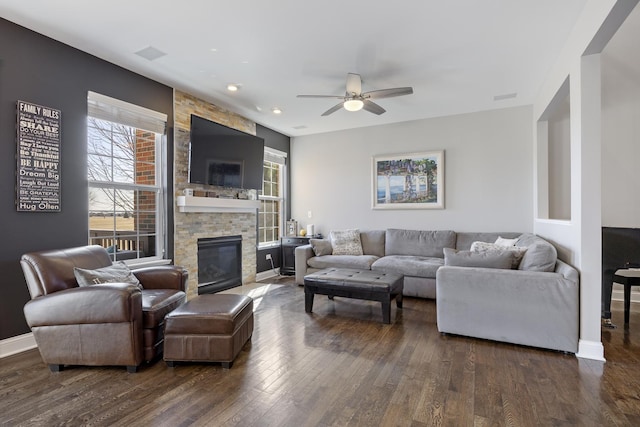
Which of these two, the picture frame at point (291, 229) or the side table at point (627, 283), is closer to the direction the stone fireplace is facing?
the side table

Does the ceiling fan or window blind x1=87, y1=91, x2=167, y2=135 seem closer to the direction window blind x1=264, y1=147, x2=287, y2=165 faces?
the ceiling fan

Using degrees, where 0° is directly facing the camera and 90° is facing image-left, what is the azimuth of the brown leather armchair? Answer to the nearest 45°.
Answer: approximately 315°

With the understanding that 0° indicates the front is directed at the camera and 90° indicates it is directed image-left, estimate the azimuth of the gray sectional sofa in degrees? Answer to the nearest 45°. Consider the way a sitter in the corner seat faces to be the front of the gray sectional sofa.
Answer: approximately 45°

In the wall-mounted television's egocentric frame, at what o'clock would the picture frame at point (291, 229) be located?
The picture frame is roughly at 9 o'clock from the wall-mounted television.

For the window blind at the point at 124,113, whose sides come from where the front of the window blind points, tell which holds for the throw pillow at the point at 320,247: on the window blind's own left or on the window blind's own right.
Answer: on the window blind's own left

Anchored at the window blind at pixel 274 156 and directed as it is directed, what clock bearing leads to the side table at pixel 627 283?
The side table is roughly at 12 o'clock from the window blind.

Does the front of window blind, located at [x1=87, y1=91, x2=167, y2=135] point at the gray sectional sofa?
yes
